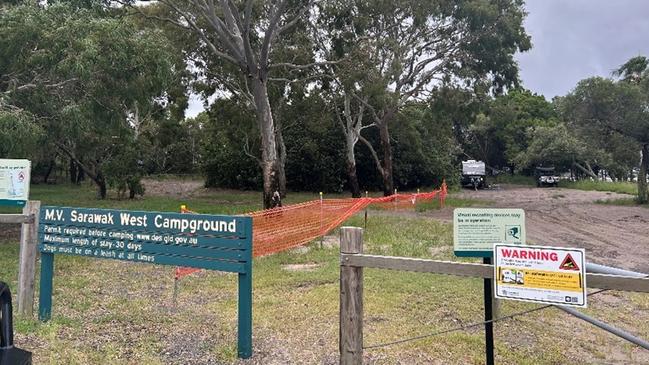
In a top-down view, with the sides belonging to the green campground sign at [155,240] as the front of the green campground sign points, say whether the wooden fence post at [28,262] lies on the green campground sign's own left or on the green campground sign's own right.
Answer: on the green campground sign's own right

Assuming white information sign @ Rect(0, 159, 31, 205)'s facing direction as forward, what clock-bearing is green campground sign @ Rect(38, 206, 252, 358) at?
The green campground sign is roughly at 11 o'clock from the white information sign.

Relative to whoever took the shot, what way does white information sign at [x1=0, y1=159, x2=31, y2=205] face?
facing the viewer

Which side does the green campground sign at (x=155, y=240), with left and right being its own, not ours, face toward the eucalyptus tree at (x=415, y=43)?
back

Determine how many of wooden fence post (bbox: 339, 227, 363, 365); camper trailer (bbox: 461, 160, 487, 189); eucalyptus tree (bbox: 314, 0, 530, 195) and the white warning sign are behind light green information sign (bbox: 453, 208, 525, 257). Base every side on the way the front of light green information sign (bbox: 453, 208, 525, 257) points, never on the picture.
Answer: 2

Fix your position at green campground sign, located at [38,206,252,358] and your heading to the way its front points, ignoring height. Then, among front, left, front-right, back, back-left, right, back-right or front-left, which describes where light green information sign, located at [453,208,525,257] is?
left

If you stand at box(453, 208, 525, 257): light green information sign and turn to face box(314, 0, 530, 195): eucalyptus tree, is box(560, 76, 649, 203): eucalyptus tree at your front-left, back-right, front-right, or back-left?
front-right

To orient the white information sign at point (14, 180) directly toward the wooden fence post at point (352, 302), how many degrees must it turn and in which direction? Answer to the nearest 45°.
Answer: approximately 45° to its left

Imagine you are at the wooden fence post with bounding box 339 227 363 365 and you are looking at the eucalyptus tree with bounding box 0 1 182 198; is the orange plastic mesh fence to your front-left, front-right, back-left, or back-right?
front-right

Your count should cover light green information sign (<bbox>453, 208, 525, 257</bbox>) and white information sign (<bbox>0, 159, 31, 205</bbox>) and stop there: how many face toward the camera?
2

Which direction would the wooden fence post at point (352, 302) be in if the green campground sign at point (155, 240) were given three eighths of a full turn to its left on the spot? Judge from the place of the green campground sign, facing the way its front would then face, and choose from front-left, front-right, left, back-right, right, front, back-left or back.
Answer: front-right
